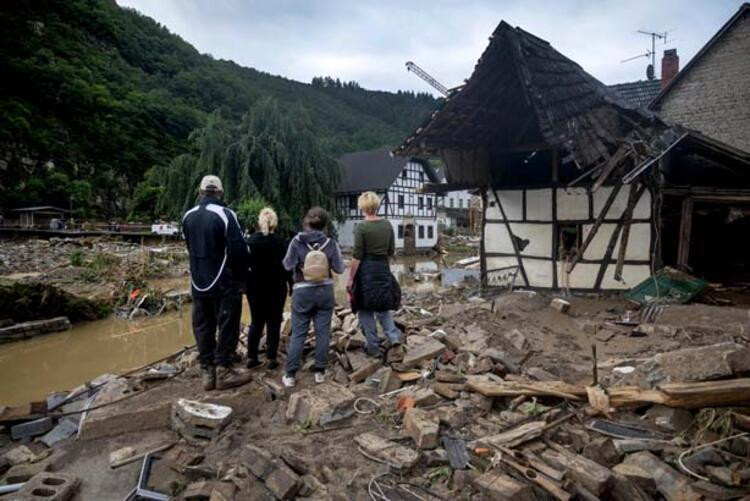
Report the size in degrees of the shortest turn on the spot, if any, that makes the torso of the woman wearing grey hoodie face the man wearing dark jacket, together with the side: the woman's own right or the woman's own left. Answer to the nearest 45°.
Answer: approximately 90° to the woman's own left

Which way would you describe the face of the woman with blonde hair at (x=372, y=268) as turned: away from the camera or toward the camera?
away from the camera

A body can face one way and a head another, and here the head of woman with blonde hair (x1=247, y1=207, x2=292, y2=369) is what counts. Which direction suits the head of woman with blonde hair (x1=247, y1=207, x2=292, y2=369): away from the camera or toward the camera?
away from the camera

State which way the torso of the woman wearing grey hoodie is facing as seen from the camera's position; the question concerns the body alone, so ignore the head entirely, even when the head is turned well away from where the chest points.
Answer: away from the camera

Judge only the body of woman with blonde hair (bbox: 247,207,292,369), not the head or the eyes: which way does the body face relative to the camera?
away from the camera

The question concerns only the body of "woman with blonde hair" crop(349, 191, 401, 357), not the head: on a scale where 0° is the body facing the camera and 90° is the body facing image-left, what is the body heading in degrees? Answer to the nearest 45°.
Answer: approximately 180°

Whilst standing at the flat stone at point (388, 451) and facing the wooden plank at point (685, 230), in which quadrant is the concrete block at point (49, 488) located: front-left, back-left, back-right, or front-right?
back-left

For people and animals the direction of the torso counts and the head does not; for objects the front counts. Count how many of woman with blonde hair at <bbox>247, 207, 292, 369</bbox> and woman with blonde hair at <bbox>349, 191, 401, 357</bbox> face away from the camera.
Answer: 2

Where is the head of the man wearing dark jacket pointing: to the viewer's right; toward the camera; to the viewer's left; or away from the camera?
away from the camera

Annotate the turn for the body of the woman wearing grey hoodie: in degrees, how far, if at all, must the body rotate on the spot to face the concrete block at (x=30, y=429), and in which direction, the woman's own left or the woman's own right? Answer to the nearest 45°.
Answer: approximately 90° to the woman's own left

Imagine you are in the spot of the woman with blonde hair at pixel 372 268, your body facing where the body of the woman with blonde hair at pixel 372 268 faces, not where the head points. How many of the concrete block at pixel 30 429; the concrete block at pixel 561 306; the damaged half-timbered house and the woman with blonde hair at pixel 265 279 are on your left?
2

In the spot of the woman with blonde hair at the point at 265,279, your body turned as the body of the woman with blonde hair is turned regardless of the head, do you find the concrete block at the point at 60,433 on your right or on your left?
on your left
